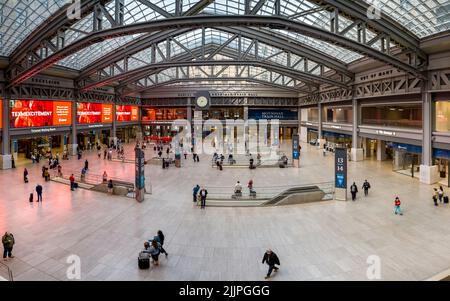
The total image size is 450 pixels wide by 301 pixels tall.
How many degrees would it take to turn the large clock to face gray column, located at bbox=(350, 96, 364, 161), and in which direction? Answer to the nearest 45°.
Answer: approximately 45° to its left

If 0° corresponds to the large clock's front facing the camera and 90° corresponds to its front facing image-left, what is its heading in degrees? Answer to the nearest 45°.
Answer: approximately 0°

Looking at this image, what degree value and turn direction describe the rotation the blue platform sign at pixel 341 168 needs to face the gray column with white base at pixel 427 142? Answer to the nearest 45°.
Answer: approximately 135° to its left

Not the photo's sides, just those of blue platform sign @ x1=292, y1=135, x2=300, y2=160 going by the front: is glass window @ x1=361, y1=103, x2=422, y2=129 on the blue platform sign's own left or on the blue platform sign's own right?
on the blue platform sign's own left

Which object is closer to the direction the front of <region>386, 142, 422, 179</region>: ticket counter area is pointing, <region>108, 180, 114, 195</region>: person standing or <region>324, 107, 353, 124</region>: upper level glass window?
the person standing

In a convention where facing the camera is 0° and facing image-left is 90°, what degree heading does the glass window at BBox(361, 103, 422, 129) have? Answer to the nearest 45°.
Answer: approximately 45°

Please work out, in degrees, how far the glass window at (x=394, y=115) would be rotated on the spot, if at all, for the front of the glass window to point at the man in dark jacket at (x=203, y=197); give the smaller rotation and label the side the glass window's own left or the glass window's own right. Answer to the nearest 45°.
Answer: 0° — it already faces them

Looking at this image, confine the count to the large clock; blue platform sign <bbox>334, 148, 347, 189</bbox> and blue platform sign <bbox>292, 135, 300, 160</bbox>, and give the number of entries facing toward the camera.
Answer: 3

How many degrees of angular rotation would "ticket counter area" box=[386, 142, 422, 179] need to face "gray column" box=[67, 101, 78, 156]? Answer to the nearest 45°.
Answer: approximately 45° to its right

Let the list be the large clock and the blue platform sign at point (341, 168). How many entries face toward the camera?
2
